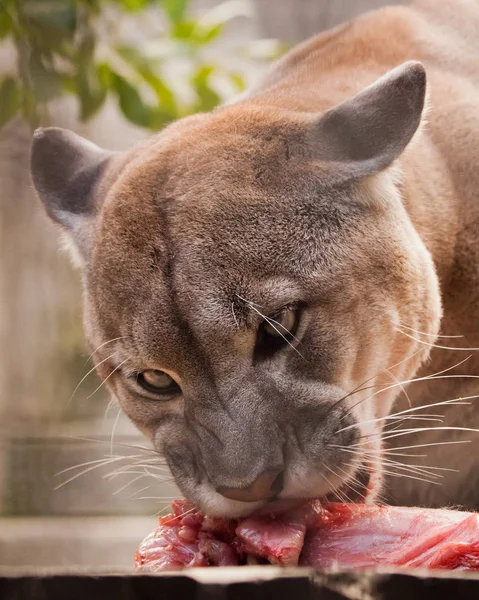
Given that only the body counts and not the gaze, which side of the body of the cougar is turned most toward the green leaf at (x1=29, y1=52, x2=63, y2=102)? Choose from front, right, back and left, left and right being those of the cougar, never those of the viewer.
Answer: right

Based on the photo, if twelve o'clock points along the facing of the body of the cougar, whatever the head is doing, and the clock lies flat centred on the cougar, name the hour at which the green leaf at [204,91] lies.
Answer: The green leaf is roughly at 4 o'clock from the cougar.

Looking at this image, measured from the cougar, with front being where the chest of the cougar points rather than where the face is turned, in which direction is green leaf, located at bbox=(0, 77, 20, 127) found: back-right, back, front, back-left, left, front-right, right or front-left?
right

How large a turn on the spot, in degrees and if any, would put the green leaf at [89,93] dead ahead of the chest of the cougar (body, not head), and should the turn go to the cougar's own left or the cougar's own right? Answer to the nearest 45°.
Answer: approximately 90° to the cougar's own right

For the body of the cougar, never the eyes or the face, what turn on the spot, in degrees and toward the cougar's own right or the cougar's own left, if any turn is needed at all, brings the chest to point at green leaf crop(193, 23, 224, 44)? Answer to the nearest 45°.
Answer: approximately 135° to the cougar's own right

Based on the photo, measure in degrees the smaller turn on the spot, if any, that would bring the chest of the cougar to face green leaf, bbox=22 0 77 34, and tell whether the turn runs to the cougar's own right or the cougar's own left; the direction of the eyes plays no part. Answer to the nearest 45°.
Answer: approximately 90° to the cougar's own right

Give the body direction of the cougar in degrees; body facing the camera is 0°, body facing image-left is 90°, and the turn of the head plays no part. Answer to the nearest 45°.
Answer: approximately 45°
